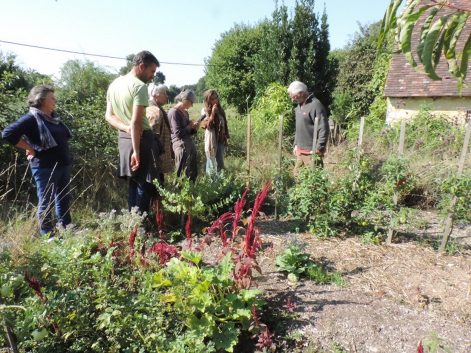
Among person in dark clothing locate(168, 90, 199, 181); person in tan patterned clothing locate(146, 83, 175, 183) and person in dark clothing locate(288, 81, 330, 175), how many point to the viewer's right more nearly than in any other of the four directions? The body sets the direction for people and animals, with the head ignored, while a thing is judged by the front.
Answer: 2

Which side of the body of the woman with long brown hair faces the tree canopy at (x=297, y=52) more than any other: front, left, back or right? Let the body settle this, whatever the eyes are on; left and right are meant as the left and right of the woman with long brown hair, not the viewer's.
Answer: back

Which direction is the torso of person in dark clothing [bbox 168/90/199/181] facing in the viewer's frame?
to the viewer's right

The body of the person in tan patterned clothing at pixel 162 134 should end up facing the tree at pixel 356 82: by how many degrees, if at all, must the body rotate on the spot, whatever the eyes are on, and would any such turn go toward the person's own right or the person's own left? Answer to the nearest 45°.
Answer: approximately 45° to the person's own left

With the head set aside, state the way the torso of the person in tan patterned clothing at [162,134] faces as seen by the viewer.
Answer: to the viewer's right

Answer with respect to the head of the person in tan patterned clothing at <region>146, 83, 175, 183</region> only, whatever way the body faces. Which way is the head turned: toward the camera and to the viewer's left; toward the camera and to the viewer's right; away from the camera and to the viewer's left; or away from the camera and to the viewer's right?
toward the camera and to the viewer's right

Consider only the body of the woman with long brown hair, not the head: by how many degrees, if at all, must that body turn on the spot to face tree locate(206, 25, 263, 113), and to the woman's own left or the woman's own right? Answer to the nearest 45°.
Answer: approximately 135° to the woman's own right

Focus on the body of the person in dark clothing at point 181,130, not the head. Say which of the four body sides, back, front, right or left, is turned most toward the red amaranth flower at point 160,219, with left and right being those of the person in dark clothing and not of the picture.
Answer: right

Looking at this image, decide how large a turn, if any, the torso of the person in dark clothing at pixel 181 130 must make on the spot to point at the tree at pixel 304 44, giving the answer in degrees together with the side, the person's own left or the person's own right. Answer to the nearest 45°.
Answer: approximately 45° to the person's own left

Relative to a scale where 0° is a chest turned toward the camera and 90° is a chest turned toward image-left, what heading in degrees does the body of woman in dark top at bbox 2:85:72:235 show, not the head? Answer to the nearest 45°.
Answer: approximately 315°

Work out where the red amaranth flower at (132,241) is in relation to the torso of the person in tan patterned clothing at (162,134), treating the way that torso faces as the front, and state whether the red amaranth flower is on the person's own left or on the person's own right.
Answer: on the person's own right

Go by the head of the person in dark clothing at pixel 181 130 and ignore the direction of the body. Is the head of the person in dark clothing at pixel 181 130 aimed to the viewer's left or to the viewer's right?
to the viewer's right

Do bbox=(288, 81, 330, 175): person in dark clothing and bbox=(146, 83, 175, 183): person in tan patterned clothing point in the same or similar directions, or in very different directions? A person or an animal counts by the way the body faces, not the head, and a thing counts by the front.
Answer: very different directions
